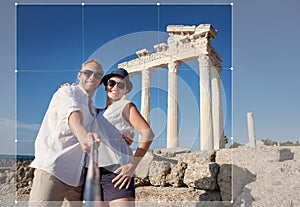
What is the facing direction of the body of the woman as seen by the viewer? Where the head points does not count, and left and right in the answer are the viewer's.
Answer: facing the viewer and to the left of the viewer

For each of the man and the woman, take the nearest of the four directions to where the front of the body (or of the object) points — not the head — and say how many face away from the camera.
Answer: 0

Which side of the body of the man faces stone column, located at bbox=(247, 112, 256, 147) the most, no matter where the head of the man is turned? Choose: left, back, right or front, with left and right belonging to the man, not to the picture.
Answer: left

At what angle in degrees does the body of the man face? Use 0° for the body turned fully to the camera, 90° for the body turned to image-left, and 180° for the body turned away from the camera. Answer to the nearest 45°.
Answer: approximately 315°
